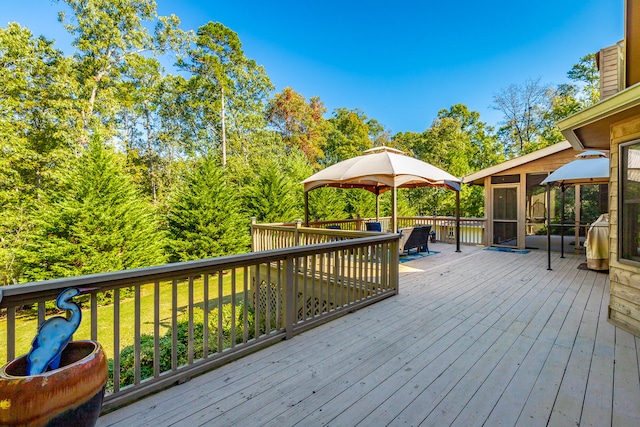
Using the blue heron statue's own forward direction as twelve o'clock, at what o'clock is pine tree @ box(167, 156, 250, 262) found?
The pine tree is roughly at 10 o'clock from the blue heron statue.

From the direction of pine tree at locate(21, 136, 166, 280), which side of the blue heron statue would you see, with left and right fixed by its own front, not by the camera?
left

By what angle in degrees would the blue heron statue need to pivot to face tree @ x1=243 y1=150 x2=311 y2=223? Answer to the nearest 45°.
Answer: approximately 45° to its left

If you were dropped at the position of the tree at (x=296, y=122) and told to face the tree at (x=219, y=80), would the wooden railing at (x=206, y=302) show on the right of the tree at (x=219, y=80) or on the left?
left

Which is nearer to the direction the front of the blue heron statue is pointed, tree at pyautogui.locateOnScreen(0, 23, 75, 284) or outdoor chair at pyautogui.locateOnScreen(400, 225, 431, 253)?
the outdoor chair

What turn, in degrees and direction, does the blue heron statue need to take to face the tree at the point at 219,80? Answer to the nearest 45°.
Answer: approximately 45° to its left

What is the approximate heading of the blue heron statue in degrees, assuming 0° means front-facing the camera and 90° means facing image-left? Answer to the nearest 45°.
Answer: approximately 270°

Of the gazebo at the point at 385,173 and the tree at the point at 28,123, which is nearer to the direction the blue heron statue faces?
the gazebo

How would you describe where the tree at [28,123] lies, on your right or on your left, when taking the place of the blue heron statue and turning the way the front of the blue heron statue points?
on your left
